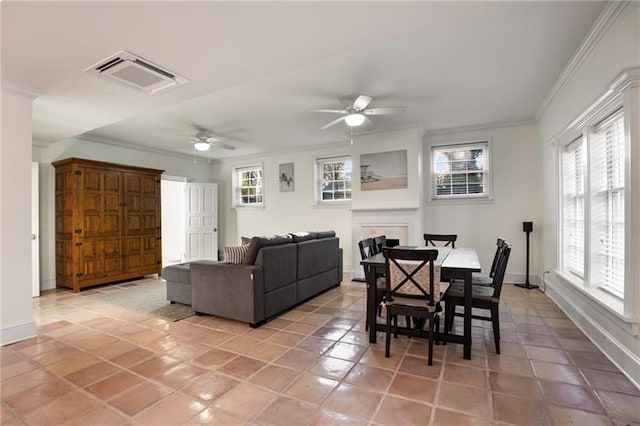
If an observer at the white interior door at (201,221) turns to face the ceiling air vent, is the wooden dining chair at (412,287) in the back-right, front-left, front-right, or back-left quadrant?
front-left

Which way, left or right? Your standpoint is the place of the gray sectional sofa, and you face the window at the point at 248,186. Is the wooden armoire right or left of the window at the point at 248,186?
left

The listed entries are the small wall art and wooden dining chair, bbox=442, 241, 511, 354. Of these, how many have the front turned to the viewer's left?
1

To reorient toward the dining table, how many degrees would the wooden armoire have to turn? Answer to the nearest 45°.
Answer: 0° — it already faces it

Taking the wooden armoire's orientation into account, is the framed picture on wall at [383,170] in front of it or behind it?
in front

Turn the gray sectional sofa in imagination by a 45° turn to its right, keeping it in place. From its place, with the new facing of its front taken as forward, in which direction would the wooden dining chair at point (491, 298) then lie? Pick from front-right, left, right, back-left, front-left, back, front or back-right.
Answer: back-right

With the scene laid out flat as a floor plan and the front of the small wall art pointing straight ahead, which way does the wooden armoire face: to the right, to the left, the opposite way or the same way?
to the left

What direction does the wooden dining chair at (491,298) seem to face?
to the viewer's left

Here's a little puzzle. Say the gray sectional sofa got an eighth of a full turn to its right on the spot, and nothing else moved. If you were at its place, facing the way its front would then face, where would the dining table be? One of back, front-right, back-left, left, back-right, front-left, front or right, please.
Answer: back-right

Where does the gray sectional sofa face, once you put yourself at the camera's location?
facing away from the viewer and to the left of the viewer

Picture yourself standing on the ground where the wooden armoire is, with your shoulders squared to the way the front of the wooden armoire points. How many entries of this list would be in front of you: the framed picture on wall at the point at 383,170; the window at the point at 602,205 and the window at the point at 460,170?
3

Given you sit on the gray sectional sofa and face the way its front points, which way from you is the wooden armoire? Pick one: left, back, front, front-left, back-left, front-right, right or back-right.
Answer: front

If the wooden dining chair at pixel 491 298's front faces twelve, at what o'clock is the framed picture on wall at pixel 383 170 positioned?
The framed picture on wall is roughly at 2 o'clock from the wooden dining chair.

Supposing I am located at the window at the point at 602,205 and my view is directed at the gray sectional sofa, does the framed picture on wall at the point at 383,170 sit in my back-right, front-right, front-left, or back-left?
front-right

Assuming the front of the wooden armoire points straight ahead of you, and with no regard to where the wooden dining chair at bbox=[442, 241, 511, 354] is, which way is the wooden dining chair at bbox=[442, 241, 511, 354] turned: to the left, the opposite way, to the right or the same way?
the opposite way

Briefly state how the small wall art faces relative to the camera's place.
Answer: facing the viewer
